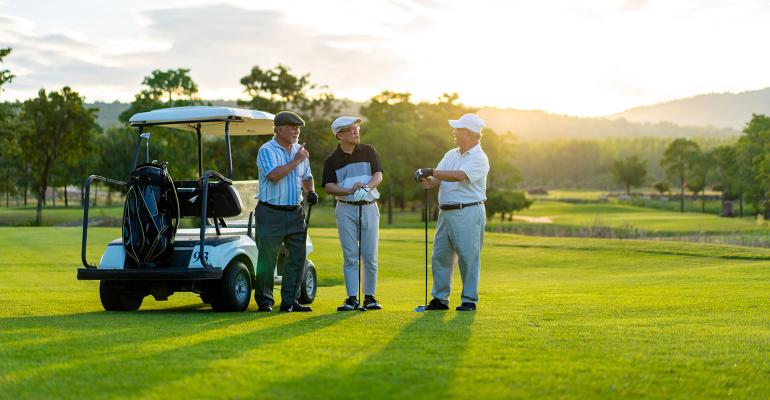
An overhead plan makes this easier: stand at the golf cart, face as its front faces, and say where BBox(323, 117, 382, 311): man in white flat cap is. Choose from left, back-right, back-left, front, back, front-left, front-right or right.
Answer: front-right

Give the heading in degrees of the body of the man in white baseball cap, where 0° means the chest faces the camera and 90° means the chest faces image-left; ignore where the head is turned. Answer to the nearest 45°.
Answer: approximately 45°

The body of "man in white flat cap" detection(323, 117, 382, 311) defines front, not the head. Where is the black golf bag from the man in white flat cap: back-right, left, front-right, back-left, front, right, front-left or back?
right

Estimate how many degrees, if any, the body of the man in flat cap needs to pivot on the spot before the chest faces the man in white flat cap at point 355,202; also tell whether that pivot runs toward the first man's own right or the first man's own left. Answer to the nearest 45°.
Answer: approximately 45° to the first man's own left

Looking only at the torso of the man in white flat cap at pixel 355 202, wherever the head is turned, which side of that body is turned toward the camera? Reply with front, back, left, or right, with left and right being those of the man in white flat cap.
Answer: front

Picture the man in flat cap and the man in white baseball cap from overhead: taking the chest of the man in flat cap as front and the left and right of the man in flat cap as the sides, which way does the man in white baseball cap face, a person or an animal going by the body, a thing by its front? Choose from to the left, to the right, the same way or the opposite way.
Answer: to the right

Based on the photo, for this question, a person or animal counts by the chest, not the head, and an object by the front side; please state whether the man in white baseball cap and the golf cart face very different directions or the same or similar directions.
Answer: very different directions

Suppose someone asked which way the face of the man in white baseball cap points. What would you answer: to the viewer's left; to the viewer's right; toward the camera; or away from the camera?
to the viewer's left

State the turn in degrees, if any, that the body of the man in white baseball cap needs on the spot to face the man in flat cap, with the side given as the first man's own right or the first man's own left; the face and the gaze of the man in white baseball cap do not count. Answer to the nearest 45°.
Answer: approximately 45° to the first man's own right

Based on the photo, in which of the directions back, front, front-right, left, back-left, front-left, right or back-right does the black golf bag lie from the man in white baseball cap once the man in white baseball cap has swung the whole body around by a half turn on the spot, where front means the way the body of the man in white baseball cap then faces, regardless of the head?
back-left

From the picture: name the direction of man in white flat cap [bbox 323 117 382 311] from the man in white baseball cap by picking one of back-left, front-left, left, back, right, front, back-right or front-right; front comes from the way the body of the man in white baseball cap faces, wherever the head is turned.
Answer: front-right

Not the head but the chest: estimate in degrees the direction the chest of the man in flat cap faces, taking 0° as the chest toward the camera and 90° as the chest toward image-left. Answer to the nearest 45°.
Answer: approximately 315°

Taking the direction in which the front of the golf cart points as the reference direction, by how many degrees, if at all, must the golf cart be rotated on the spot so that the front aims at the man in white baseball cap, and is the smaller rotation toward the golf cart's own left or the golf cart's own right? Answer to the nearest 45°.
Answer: approximately 45° to the golf cart's own right

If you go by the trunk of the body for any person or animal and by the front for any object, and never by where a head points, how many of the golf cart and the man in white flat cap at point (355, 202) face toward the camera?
1

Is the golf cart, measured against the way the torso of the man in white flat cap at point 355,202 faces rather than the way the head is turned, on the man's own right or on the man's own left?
on the man's own right

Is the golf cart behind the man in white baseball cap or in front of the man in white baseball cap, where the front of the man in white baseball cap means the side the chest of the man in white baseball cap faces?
in front

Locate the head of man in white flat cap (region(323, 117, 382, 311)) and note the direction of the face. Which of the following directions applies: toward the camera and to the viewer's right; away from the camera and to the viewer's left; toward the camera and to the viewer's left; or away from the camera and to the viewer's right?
toward the camera and to the viewer's right

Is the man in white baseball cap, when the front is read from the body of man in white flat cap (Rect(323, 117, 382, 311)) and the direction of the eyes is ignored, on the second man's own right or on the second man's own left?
on the second man's own left
